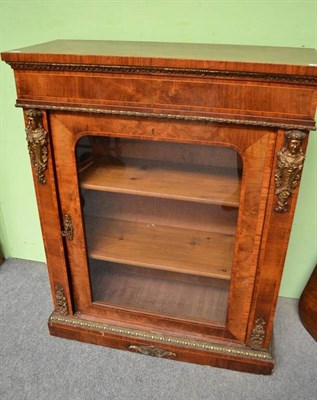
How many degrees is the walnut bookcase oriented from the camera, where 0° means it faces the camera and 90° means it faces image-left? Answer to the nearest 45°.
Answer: approximately 0°
